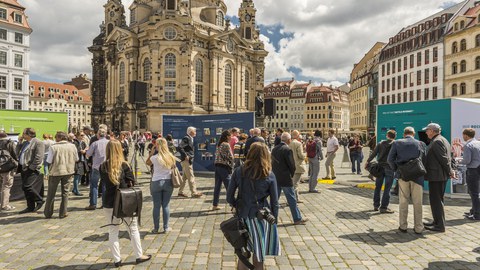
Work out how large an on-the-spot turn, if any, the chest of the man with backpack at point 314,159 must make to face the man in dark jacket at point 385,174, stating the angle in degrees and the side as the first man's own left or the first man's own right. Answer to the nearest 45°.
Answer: approximately 90° to the first man's own right

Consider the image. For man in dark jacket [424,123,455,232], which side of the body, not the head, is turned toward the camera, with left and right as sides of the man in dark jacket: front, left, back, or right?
left

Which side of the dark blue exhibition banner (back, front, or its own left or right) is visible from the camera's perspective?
front

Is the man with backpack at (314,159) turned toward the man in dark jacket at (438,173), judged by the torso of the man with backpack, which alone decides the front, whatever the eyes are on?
no

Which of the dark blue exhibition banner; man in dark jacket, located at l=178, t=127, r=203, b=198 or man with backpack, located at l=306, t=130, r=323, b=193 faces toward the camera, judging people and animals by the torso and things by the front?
the dark blue exhibition banner

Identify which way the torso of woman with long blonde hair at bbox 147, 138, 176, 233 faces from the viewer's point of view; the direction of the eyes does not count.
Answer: away from the camera

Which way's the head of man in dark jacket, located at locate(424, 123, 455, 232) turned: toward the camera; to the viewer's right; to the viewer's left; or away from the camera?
to the viewer's left

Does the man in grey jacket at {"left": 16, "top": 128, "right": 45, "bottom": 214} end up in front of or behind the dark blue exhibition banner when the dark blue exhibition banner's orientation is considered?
in front

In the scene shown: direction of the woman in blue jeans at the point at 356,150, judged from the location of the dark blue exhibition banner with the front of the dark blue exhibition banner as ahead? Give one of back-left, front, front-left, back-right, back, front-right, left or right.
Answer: left

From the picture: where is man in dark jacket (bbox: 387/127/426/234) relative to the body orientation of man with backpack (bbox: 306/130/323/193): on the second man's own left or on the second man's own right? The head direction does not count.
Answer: on the second man's own right

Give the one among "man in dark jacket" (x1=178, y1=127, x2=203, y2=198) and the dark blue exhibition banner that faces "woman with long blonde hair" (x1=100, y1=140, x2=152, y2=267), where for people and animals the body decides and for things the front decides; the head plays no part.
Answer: the dark blue exhibition banner

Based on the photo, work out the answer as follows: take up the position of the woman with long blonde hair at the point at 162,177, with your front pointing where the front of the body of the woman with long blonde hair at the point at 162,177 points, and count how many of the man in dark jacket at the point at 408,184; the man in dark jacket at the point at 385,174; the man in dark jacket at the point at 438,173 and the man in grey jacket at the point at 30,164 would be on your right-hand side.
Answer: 3

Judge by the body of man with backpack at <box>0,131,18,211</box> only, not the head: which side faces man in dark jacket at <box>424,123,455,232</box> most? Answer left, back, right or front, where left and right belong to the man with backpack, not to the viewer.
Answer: right

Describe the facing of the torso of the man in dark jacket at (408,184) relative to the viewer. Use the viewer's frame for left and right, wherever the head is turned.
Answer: facing away from the viewer

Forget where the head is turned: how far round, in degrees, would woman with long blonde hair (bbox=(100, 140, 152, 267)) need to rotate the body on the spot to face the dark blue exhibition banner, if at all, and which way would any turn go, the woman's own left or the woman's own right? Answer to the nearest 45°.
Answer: approximately 45° to the woman's own left

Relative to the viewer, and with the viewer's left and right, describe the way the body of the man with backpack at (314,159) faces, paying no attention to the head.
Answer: facing away from the viewer and to the right of the viewer

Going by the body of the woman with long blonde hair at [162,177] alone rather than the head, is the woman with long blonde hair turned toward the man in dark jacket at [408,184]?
no

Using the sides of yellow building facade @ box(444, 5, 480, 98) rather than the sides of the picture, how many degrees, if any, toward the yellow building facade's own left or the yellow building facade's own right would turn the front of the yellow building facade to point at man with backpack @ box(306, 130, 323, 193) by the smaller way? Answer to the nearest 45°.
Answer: approximately 45° to the yellow building facade's own left
